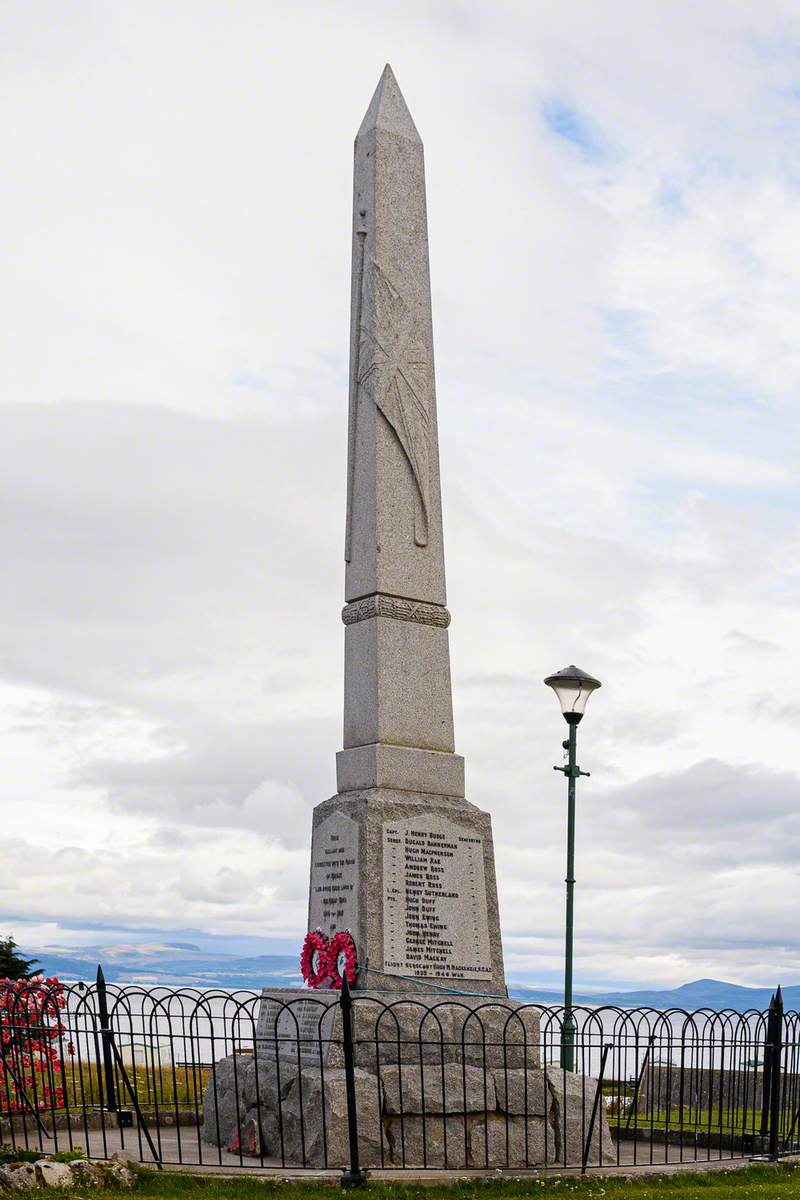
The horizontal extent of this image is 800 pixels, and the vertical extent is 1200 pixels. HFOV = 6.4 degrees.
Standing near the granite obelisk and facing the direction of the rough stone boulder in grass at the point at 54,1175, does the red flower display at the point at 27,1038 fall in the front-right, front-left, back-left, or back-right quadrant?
front-right

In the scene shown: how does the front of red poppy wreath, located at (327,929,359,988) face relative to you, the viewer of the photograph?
facing the viewer and to the left of the viewer

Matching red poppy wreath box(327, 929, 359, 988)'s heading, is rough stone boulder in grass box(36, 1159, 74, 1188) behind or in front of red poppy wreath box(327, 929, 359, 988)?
in front

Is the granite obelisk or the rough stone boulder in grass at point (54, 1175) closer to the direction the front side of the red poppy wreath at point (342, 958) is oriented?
the rough stone boulder in grass
